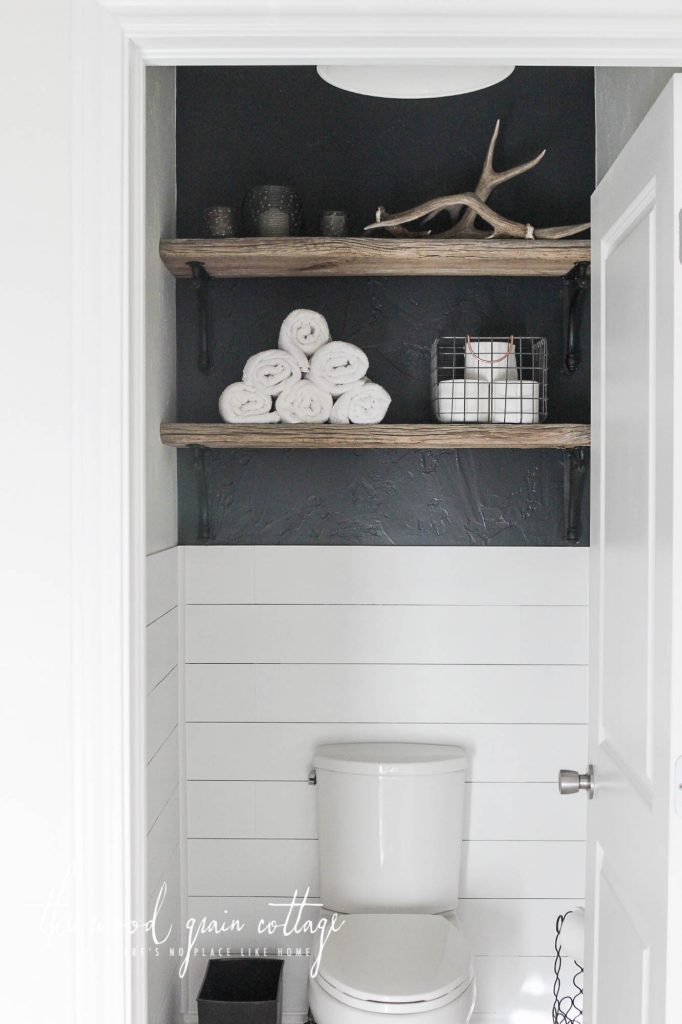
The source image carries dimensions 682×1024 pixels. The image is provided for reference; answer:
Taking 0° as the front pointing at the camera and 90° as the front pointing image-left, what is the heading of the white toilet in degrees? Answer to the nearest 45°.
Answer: approximately 0°

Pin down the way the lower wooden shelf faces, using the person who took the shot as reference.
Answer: facing the viewer

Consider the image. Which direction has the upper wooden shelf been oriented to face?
toward the camera

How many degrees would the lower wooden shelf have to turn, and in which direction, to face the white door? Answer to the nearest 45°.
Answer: approximately 45° to its left

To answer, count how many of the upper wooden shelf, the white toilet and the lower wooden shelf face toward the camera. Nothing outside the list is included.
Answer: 3

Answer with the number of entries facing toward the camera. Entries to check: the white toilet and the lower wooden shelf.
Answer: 2
